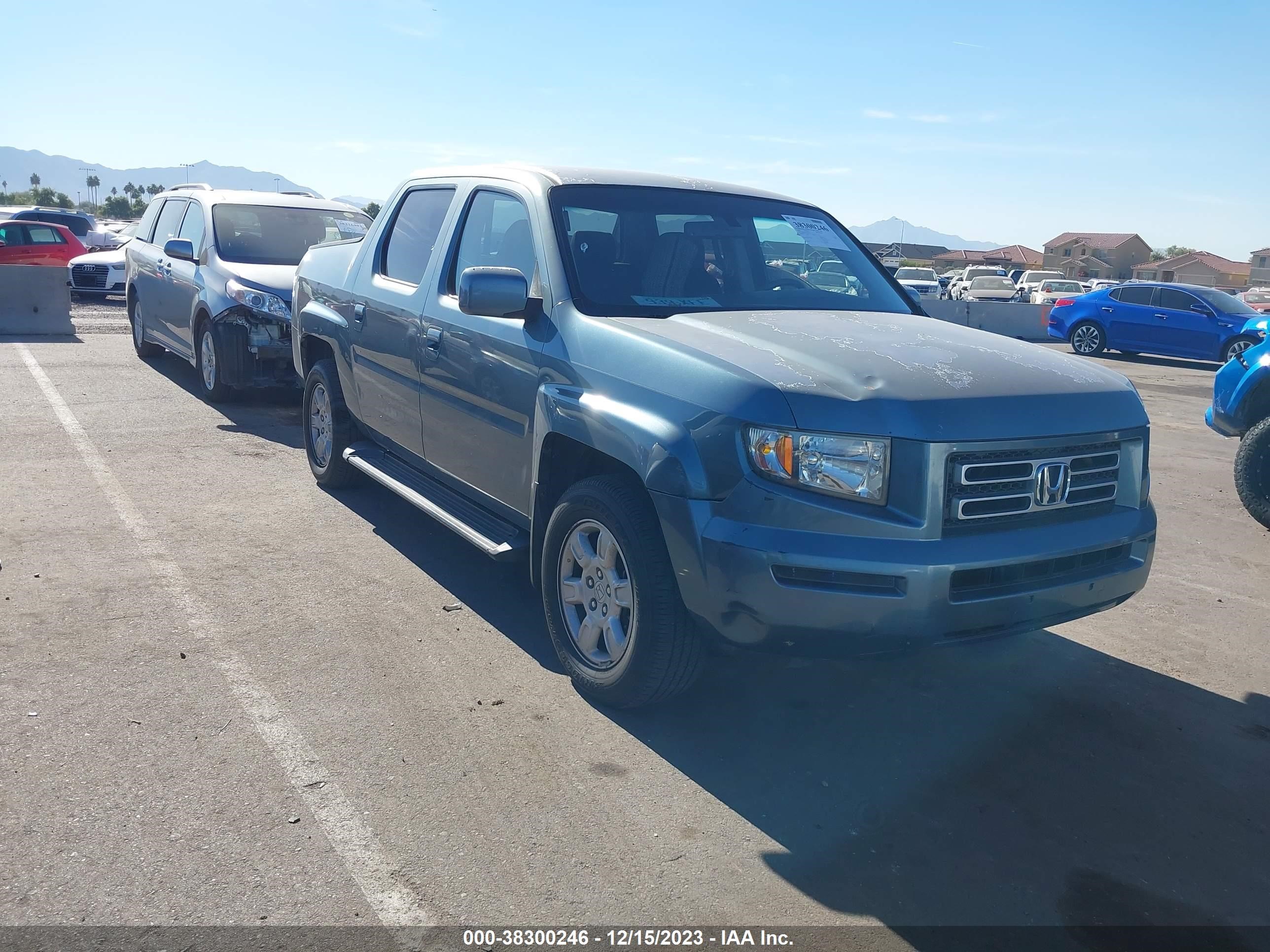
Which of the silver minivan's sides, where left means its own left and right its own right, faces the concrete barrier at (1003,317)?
left

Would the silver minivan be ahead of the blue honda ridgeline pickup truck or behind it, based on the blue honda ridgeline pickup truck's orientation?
behind

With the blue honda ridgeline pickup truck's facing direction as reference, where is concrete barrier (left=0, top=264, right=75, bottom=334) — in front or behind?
behind

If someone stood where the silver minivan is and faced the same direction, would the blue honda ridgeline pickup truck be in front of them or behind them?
in front

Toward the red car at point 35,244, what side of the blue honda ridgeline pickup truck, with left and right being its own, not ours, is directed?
back

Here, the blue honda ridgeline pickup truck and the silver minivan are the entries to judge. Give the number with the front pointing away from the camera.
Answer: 0

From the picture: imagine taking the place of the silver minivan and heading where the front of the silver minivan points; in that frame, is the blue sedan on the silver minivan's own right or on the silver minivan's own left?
on the silver minivan's own left

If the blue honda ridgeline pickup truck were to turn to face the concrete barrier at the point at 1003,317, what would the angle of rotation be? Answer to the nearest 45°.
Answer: approximately 135° to its left

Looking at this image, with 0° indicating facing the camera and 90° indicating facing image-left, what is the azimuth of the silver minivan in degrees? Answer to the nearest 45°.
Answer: approximately 315°

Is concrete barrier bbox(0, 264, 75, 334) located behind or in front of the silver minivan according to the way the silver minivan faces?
behind

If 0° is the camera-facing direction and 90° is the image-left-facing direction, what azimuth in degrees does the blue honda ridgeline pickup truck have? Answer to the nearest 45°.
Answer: approximately 315°
